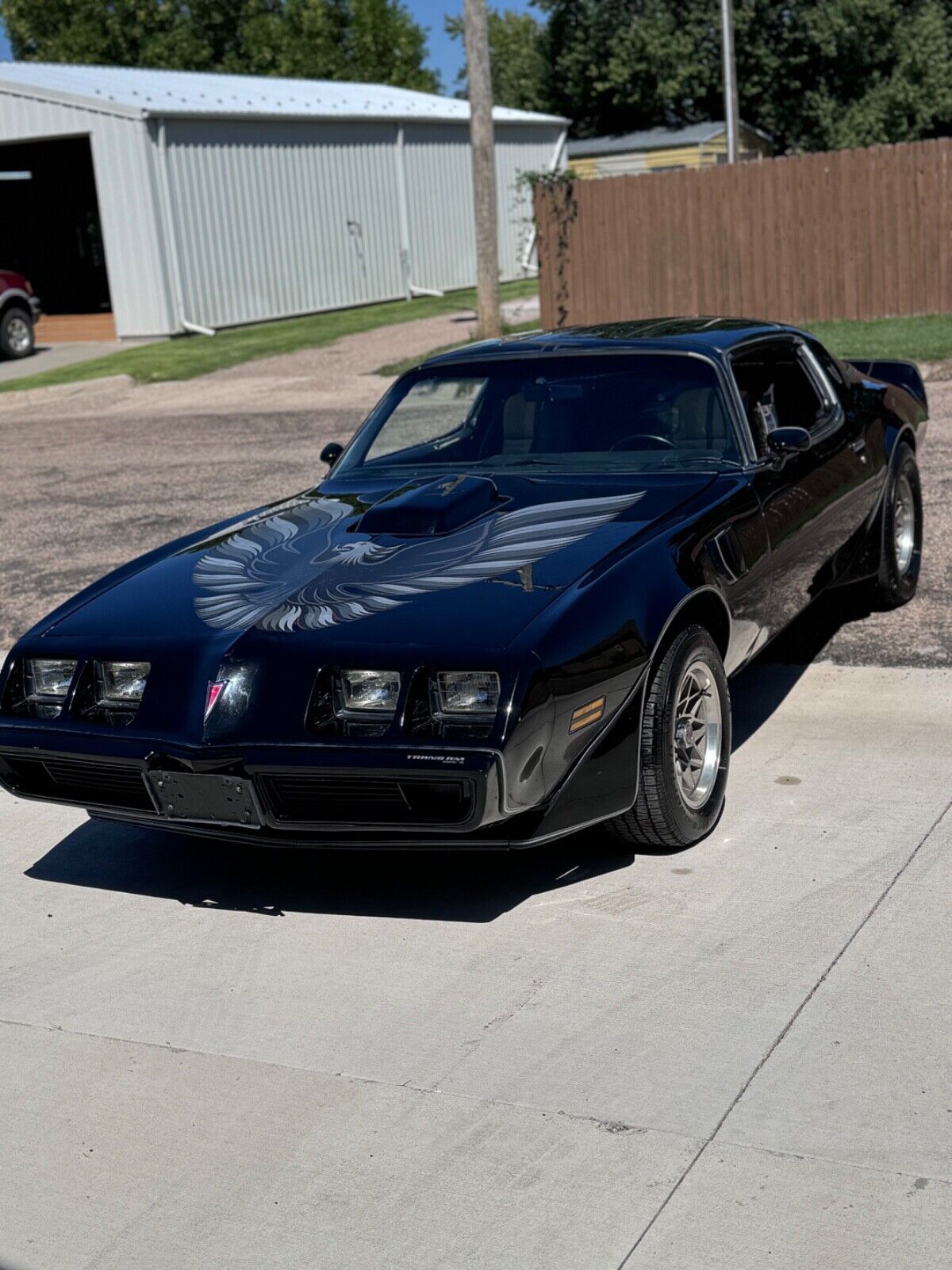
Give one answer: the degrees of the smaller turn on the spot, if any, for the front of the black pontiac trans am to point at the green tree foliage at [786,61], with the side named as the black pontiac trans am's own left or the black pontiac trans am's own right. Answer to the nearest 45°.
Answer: approximately 135° to the black pontiac trans am's own right

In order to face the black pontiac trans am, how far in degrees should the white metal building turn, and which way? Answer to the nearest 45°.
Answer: approximately 45° to its left

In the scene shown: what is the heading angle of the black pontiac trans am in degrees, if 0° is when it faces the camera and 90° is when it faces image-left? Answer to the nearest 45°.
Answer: approximately 45°

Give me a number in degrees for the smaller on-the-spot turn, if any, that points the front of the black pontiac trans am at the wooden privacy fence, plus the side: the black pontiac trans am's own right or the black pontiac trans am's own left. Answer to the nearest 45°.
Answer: approximately 135° to the black pontiac trans am's own right

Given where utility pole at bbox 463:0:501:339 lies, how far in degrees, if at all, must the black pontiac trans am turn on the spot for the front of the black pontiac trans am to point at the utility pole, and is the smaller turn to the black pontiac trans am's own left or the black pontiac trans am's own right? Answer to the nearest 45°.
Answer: approximately 135° to the black pontiac trans am's own right

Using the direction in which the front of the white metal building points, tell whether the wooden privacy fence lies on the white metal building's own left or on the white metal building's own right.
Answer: on the white metal building's own left

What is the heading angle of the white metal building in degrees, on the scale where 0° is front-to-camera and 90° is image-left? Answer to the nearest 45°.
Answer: approximately 45°
